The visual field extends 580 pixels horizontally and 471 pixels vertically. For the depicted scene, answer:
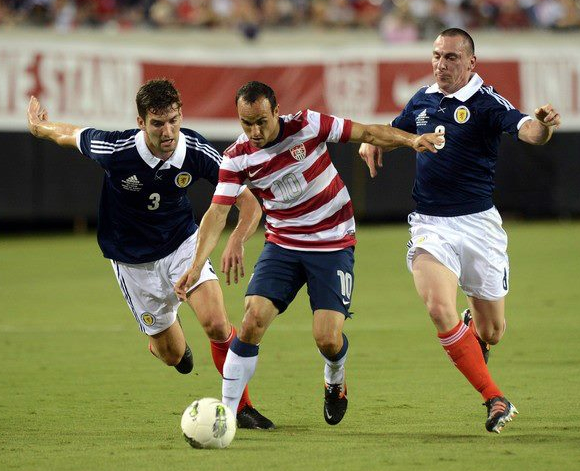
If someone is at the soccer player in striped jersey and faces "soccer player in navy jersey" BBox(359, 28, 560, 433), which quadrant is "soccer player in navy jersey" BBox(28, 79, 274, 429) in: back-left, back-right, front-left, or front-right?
back-left

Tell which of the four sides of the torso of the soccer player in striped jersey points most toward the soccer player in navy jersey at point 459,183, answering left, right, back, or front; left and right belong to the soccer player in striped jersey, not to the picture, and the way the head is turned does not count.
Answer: left

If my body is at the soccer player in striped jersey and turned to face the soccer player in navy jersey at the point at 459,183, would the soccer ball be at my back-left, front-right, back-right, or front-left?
back-right

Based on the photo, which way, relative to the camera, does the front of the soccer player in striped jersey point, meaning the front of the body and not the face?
toward the camera

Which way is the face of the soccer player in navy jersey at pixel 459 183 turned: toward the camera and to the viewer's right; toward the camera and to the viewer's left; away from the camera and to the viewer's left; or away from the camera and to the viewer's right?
toward the camera and to the viewer's left

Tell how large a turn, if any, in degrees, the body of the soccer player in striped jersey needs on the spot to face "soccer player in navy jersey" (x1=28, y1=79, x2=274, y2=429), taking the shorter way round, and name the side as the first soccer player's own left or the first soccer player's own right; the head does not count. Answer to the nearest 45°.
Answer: approximately 135° to the first soccer player's own right
